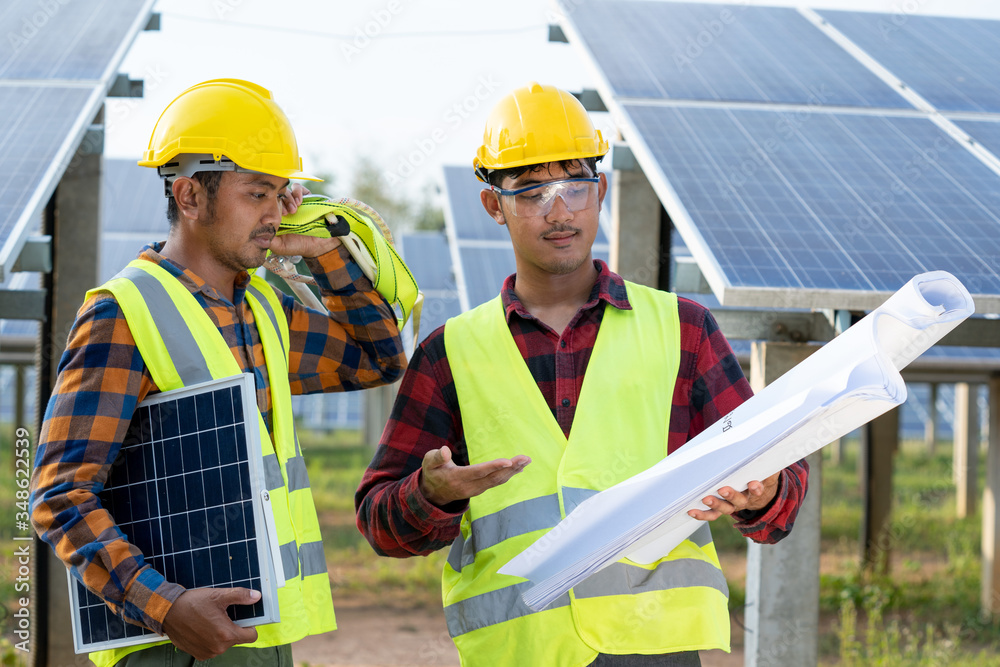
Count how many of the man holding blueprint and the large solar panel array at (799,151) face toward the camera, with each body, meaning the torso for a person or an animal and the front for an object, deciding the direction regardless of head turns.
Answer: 2

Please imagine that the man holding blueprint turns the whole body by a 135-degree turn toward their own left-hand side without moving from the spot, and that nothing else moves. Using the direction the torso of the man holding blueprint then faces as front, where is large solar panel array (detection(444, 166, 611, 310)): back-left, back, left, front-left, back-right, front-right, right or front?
front-left

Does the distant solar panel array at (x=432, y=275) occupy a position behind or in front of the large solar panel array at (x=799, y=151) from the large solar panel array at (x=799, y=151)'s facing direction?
behind

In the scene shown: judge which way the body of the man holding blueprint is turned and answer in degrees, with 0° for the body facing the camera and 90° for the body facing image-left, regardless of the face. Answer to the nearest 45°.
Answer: approximately 0°

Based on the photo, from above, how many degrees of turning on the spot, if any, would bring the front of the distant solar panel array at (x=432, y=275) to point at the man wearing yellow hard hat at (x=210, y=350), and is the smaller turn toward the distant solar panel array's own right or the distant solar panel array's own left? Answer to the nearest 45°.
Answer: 0° — it already faces them
